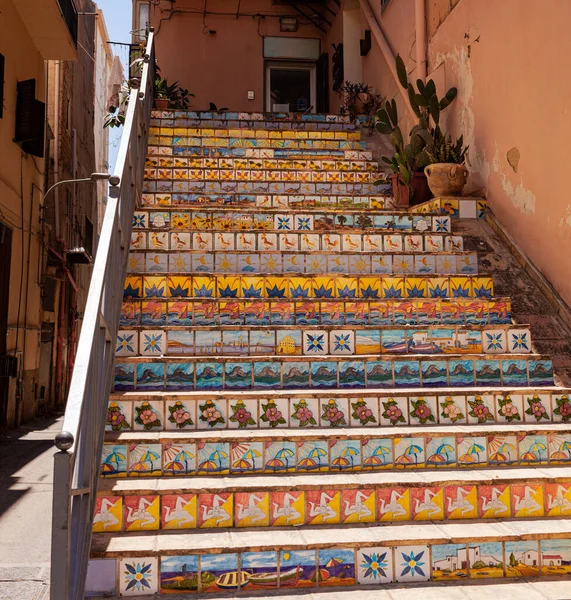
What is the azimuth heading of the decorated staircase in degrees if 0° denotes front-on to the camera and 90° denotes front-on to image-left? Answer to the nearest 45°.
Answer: approximately 0°

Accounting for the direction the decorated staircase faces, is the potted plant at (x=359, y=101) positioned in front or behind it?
behind
